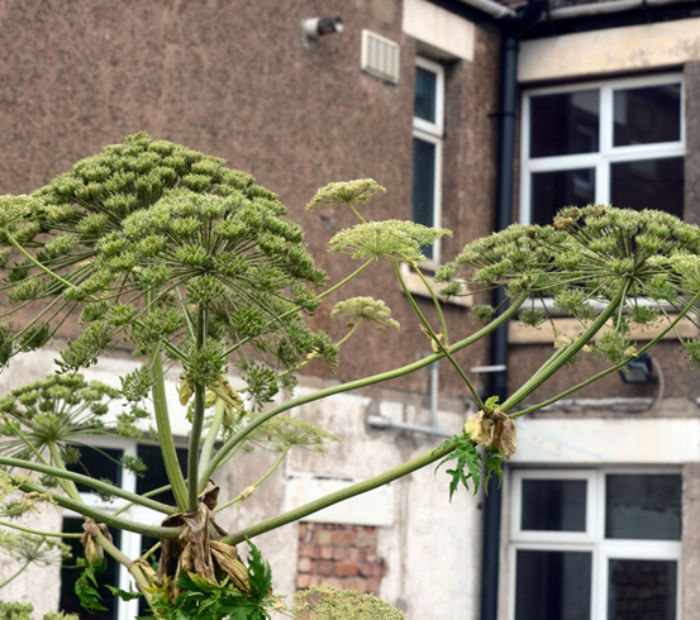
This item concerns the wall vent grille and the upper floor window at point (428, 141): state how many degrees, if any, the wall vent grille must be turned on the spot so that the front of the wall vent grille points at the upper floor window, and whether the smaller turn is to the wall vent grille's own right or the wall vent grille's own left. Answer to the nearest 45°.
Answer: approximately 90° to the wall vent grille's own left

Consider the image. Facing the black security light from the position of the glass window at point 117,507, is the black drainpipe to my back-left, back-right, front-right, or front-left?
front-left

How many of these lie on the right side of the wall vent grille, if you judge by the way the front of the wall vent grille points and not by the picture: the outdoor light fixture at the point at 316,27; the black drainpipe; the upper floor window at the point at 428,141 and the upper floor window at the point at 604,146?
1

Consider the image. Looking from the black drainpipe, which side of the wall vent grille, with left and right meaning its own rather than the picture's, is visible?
left

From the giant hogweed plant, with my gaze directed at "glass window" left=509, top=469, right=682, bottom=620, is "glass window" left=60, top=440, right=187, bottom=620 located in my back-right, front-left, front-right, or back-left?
front-left

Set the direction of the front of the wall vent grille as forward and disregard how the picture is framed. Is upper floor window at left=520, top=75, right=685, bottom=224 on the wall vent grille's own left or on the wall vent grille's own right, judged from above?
on the wall vent grille's own left

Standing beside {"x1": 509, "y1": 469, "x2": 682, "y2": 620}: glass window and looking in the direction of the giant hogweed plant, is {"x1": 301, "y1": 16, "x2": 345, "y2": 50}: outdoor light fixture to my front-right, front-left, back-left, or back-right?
front-right

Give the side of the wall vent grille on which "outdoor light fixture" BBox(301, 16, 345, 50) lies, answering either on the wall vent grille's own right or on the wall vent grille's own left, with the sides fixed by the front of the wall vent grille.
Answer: on the wall vent grille's own right

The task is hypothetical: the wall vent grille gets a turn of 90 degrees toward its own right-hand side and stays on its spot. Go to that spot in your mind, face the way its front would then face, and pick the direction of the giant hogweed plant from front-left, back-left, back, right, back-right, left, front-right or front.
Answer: front-left

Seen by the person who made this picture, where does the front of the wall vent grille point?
facing the viewer and to the right of the viewer

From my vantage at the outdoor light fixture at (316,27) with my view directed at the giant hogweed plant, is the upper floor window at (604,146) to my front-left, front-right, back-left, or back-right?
back-left
